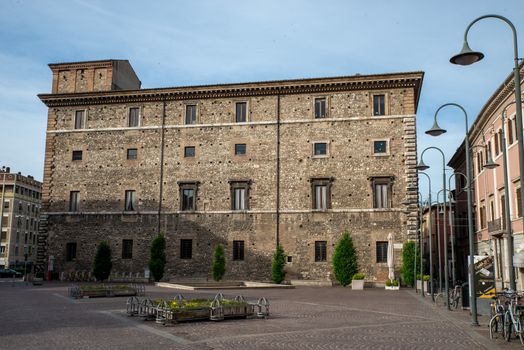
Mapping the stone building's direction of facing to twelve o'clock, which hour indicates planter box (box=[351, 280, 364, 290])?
The planter box is roughly at 10 o'clock from the stone building.

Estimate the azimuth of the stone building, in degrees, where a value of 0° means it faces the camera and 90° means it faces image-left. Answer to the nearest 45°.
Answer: approximately 0°

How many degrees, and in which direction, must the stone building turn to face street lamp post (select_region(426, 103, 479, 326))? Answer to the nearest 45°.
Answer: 0° — it already faces it

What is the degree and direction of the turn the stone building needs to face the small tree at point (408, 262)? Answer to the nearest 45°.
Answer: approximately 90° to its left

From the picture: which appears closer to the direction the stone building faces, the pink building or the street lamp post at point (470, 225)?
the street lamp post

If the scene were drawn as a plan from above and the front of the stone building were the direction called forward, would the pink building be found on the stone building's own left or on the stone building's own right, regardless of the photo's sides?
on the stone building's own left
